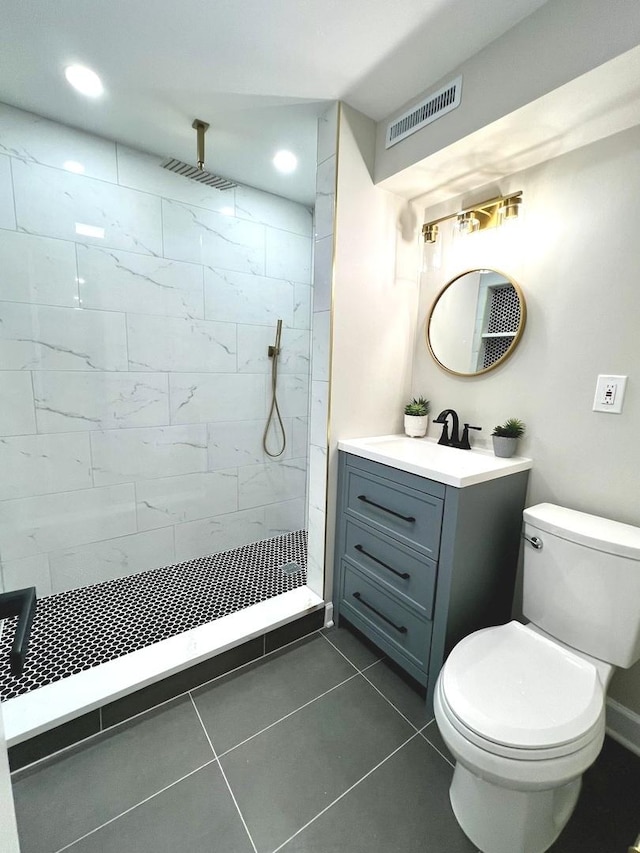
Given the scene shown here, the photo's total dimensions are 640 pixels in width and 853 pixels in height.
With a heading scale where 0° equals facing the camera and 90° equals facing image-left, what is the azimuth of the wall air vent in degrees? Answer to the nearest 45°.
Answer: approximately 45°

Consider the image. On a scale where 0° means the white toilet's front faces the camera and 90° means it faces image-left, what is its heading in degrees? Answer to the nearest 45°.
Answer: approximately 45°

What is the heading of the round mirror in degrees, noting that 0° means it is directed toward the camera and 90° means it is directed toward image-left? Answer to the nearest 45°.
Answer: approximately 45°

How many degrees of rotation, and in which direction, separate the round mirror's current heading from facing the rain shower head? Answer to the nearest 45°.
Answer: approximately 45° to its right
